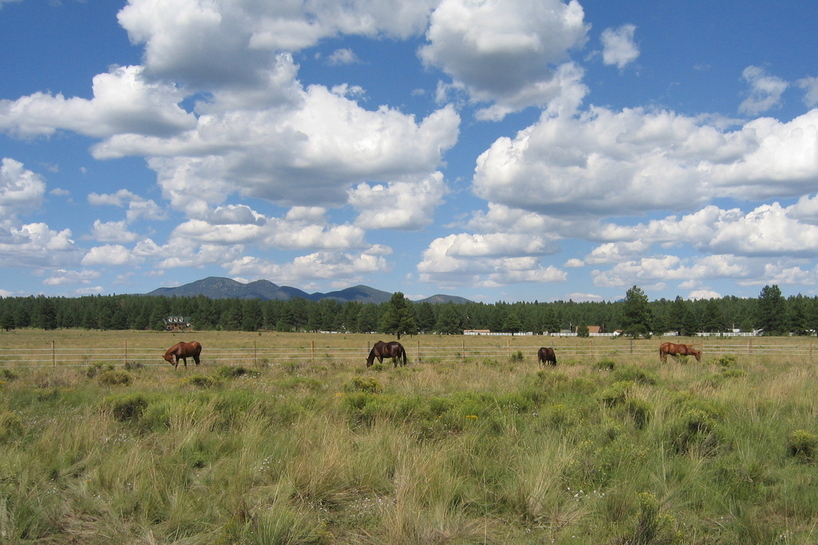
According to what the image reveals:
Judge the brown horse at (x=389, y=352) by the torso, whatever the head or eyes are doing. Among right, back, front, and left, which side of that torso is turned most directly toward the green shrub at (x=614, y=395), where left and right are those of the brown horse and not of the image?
left

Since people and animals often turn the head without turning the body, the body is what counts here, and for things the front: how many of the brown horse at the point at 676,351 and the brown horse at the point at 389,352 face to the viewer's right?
1

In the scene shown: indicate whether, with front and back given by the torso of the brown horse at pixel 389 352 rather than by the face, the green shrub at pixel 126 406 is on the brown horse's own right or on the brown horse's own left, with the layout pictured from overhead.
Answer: on the brown horse's own left

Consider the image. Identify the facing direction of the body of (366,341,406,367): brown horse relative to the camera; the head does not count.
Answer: to the viewer's left

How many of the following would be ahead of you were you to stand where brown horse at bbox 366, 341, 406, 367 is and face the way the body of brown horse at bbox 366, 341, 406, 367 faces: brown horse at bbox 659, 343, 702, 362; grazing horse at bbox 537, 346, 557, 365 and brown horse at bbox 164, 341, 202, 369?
1

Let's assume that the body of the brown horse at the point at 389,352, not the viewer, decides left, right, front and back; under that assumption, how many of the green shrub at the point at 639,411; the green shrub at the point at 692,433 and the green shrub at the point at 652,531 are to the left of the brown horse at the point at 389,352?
3

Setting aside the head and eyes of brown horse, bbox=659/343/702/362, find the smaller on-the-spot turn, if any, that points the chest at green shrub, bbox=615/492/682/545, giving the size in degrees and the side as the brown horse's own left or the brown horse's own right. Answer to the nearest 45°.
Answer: approximately 90° to the brown horse's own right

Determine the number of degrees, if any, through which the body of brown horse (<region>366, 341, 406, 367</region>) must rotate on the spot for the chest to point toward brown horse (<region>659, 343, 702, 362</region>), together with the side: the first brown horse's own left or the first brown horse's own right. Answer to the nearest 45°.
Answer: approximately 180°

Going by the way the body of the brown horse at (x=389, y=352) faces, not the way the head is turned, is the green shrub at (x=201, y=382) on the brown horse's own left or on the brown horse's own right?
on the brown horse's own left

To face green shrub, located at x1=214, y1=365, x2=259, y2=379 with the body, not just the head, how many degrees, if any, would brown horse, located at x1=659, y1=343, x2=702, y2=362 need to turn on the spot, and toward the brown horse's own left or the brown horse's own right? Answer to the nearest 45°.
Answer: approximately 135° to the brown horse's own right

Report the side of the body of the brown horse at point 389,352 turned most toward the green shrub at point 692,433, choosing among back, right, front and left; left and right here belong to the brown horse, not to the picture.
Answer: left

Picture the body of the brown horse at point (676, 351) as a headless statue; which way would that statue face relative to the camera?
to the viewer's right

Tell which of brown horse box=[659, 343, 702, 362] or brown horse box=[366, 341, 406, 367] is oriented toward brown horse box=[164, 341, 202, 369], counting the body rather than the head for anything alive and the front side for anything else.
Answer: brown horse box=[366, 341, 406, 367]

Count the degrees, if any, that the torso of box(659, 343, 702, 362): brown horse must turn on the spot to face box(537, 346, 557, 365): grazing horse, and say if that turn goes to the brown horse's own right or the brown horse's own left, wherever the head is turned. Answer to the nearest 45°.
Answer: approximately 135° to the brown horse's own right

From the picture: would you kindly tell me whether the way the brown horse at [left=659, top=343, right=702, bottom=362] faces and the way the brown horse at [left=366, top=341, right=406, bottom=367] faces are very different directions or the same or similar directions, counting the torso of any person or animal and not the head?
very different directions
